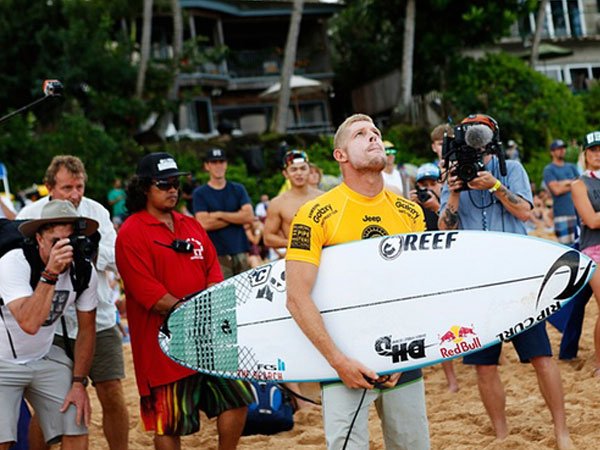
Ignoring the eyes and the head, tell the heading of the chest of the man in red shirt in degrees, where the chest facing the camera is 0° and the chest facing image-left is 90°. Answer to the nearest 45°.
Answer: approximately 315°

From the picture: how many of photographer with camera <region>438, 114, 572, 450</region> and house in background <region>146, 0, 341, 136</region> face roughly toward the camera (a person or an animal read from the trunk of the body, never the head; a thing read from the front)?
2

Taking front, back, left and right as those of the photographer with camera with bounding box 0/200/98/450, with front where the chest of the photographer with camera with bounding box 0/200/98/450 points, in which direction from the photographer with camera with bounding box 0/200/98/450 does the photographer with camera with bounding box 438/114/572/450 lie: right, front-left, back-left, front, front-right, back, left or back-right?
front-left

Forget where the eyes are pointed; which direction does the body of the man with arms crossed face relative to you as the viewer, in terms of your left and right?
facing the viewer

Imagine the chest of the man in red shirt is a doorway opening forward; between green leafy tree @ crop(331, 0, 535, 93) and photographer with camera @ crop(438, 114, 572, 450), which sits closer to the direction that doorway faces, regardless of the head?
the photographer with camera

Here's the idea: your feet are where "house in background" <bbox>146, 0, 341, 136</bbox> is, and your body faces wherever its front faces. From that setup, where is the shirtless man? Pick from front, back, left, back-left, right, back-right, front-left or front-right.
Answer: front

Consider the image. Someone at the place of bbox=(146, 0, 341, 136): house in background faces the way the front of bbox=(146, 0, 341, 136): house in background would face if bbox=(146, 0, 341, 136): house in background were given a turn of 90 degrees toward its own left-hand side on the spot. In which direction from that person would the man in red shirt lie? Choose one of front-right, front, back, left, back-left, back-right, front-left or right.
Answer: right

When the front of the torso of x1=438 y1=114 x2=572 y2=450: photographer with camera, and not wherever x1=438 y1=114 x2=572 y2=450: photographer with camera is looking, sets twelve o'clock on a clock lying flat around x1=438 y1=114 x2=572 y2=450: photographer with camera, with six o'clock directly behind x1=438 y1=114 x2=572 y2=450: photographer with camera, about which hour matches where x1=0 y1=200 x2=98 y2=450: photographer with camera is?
x1=0 y1=200 x2=98 y2=450: photographer with camera is roughly at 2 o'clock from x1=438 y1=114 x2=572 y2=450: photographer with camera.

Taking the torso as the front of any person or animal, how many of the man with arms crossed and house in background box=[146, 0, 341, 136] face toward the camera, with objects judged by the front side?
2

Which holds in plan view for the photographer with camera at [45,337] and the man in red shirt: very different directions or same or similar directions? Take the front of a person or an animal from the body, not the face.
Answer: same or similar directions

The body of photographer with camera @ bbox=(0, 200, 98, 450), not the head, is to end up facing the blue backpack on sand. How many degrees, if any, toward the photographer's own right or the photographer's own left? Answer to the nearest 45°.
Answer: approximately 90° to the photographer's own left

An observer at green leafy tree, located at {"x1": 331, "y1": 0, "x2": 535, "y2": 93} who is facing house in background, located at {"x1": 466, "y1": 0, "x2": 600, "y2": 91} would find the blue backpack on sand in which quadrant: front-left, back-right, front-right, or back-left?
back-right

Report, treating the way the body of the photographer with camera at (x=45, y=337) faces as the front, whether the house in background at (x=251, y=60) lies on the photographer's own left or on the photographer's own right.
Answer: on the photographer's own left

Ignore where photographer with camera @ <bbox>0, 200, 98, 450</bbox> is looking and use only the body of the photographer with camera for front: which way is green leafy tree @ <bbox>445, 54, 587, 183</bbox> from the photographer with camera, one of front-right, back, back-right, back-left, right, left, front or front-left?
left

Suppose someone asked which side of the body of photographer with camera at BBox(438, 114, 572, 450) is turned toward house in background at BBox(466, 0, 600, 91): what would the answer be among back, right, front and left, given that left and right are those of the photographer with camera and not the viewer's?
back

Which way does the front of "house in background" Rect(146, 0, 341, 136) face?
toward the camera

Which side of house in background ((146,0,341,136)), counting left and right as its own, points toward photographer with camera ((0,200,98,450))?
front
